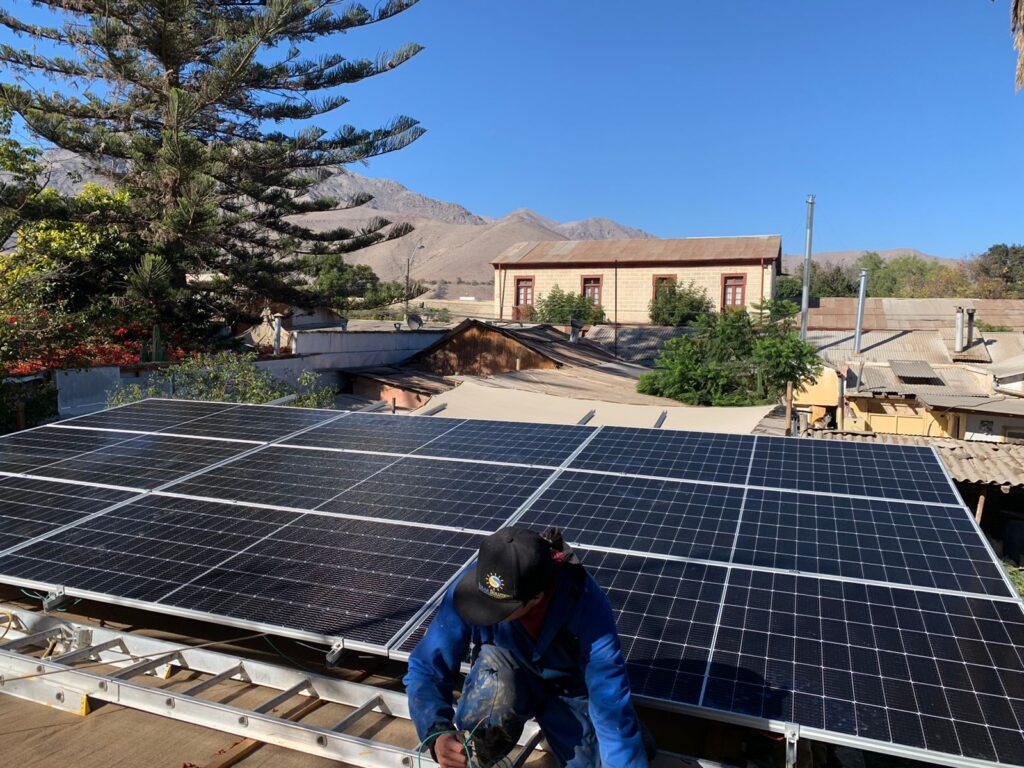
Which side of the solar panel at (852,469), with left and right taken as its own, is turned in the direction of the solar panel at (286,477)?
right

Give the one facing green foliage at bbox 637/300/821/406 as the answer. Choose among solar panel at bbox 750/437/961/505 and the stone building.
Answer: the stone building

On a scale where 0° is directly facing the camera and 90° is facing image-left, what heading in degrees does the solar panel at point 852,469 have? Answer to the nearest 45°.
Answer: approximately 0°

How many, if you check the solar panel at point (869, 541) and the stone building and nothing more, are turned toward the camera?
2

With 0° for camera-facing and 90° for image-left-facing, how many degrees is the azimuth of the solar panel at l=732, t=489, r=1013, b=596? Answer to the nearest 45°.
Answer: approximately 0°

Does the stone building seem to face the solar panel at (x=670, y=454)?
yes

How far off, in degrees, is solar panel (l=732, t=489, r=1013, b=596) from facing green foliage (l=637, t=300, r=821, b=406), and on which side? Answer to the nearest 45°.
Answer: approximately 180°
